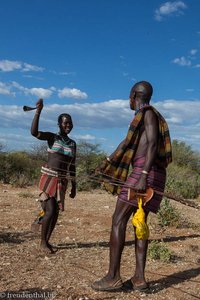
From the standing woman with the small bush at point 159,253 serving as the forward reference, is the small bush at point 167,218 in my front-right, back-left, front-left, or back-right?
front-left

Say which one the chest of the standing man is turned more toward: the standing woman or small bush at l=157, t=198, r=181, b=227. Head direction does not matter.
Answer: the standing woman

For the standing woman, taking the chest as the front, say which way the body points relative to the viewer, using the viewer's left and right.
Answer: facing the viewer and to the right of the viewer

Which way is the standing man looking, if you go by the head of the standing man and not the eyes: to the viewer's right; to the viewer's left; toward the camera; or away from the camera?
to the viewer's left

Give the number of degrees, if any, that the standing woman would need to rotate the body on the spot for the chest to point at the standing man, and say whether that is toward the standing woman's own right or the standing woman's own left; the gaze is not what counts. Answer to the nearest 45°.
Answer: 0° — they already face them

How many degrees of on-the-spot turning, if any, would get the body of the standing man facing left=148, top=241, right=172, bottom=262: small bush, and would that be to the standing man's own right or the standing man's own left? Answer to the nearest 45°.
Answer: approximately 90° to the standing man's own right

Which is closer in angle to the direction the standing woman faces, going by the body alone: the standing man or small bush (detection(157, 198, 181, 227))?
the standing man

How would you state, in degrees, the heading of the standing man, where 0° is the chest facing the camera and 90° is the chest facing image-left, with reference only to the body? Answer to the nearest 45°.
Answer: approximately 90°

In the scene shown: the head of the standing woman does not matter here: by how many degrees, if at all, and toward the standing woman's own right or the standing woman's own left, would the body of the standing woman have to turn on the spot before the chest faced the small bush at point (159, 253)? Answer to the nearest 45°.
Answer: approximately 45° to the standing woman's own left

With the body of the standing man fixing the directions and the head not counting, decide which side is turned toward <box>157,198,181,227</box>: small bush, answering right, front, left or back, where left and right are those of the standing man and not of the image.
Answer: right

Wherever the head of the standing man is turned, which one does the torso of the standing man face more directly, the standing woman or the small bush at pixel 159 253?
the standing woman

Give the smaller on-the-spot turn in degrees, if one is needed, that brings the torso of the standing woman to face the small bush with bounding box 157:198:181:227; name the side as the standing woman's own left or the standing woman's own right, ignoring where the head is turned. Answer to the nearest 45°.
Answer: approximately 90° to the standing woman's own left

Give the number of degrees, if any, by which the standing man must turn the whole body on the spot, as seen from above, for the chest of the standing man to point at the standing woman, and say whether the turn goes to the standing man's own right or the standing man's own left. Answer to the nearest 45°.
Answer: approximately 45° to the standing man's own right

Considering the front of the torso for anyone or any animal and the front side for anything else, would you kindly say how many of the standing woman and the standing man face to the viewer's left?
1
